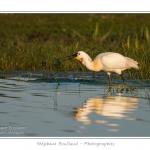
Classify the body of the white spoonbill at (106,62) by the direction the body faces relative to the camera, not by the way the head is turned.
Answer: to the viewer's left
